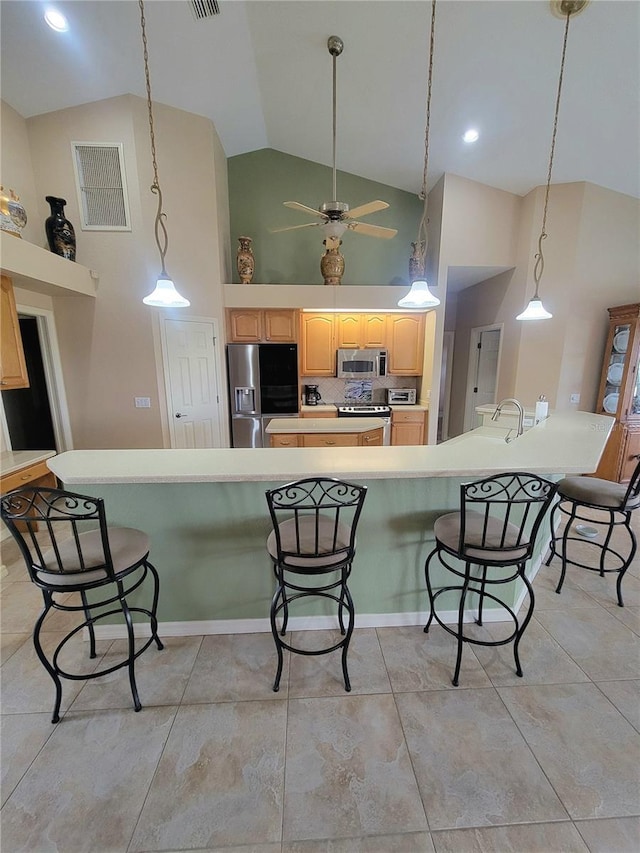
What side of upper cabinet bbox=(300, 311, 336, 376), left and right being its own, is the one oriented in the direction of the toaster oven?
left

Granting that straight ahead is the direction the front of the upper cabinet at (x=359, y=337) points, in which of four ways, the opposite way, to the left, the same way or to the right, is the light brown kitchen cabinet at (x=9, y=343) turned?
to the left

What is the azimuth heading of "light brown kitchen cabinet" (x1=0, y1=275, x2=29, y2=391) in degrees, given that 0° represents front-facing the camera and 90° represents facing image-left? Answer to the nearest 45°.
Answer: approximately 315°

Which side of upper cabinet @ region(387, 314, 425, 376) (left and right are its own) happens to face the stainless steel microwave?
right

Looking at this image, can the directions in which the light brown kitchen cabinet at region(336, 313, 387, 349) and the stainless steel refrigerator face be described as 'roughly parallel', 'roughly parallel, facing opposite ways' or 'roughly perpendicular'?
roughly parallel

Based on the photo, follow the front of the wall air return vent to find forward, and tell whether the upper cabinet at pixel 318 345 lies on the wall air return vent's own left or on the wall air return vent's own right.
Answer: on the wall air return vent's own left

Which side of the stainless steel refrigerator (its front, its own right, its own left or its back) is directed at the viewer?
front

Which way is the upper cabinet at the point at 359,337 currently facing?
toward the camera

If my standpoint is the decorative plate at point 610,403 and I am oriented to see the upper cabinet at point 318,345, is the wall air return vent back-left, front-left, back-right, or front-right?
front-left

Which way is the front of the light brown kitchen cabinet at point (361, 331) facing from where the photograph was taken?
facing the viewer

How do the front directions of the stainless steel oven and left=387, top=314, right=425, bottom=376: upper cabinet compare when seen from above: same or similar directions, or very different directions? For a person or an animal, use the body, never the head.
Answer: same or similar directions

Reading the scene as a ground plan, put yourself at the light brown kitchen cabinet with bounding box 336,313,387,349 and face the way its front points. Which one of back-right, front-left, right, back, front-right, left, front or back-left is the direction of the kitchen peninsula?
front
